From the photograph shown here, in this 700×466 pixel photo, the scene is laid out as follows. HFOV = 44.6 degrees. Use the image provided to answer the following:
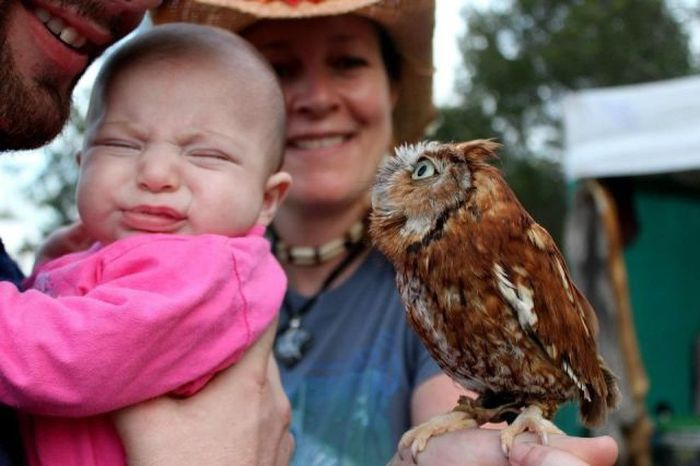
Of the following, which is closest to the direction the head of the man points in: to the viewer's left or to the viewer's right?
to the viewer's right

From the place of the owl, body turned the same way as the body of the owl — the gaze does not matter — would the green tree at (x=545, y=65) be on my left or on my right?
on my right

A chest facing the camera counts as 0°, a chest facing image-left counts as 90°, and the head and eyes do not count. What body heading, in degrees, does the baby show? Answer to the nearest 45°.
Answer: approximately 45°

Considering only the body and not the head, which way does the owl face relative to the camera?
to the viewer's left

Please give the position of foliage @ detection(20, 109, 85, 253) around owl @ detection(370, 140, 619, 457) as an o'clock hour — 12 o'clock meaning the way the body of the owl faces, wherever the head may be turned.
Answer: The foliage is roughly at 2 o'clock from the owl.

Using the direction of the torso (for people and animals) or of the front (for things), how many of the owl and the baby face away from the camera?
0

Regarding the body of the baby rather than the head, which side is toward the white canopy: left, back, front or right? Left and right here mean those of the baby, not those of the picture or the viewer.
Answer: back

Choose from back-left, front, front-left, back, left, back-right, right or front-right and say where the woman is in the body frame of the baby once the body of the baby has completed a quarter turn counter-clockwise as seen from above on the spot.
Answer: left
